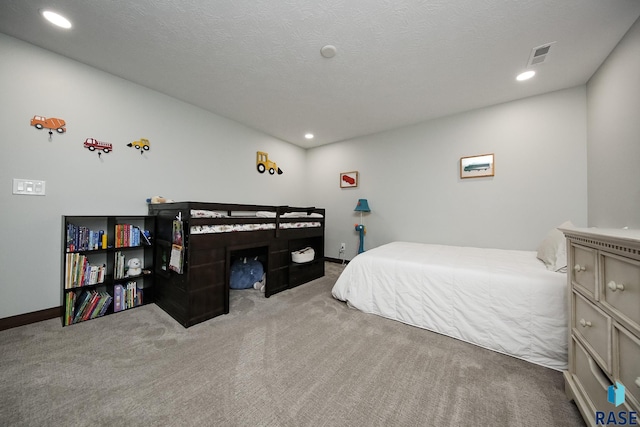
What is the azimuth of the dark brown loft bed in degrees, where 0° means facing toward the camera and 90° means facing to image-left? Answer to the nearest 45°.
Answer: approximately 315°

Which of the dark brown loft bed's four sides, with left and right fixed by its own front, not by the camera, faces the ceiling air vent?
front

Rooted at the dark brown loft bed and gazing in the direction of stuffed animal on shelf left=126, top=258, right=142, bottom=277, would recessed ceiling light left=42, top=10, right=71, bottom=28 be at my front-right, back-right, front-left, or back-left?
front-left

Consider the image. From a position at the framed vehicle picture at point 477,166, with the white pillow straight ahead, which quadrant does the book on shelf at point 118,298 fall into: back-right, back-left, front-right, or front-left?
front-right

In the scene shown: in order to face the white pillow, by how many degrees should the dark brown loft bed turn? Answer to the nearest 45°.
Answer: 0° — it already faces it

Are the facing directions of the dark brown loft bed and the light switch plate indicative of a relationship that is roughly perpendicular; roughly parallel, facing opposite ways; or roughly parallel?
roughly perpendicular

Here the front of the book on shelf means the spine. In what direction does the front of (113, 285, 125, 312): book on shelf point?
toward the camera

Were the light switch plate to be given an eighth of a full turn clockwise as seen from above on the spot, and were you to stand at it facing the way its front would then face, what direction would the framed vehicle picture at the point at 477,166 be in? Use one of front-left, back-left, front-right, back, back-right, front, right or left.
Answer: left

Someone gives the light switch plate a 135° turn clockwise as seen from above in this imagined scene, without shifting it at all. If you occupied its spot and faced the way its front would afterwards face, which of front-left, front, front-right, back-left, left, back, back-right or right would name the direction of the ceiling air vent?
back
